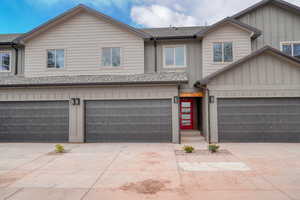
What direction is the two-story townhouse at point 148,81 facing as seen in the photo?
toward the camera
